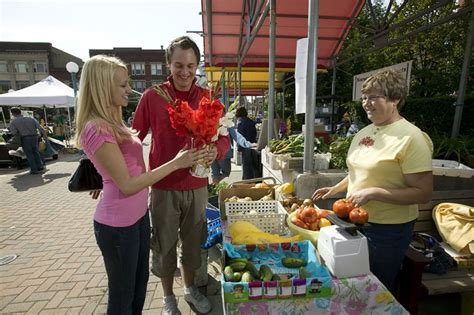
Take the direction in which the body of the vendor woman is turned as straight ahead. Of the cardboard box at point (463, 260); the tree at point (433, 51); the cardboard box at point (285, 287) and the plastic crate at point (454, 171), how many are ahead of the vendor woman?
1

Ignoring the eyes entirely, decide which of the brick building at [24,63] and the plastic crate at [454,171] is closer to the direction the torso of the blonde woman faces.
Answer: the plastic crate

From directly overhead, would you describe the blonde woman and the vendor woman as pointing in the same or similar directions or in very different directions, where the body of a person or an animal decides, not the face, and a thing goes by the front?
very different directions

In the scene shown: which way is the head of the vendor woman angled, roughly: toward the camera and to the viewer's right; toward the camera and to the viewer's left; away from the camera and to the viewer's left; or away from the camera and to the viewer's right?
toward the camera and to the viewer's left

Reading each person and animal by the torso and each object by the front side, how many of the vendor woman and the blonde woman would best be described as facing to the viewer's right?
1

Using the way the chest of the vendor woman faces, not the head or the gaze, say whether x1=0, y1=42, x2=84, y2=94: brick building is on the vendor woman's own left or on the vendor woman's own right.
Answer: on the vendor woman's own right

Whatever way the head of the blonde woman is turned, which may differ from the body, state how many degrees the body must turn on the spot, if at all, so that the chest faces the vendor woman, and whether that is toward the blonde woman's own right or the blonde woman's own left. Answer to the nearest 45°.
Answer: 0° — they already face them

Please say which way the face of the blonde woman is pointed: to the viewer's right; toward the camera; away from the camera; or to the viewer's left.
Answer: to the viewer's right

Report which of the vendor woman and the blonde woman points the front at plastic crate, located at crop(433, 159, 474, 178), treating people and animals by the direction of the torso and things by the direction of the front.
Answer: the blonde woman

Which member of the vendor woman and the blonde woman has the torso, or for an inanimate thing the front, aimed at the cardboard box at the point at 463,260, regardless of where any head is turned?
the blonde woman

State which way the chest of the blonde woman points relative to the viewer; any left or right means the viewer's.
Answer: facing to the right of the viewer

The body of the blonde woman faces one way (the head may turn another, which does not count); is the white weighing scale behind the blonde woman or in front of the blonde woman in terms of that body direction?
in front

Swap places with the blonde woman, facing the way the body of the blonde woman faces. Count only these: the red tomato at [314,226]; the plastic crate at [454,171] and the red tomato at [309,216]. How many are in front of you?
3

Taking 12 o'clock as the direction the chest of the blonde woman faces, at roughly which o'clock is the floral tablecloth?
The floral tablecloth is roughly at 1 o'clock from the blonde woman.

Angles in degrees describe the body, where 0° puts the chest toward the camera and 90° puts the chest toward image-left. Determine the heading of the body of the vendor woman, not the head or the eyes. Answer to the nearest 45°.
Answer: approximately 45°
